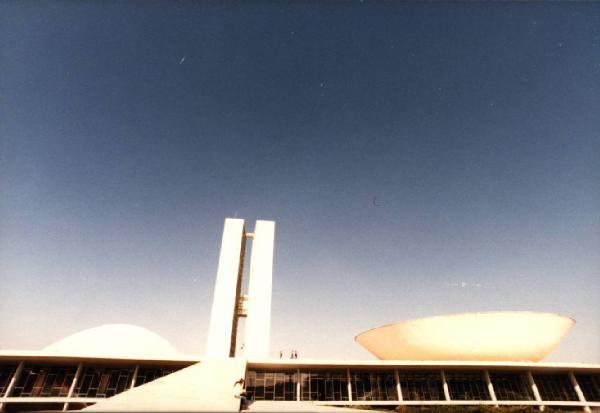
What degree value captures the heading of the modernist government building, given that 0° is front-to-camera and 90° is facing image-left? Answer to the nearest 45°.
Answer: approximately 0°
